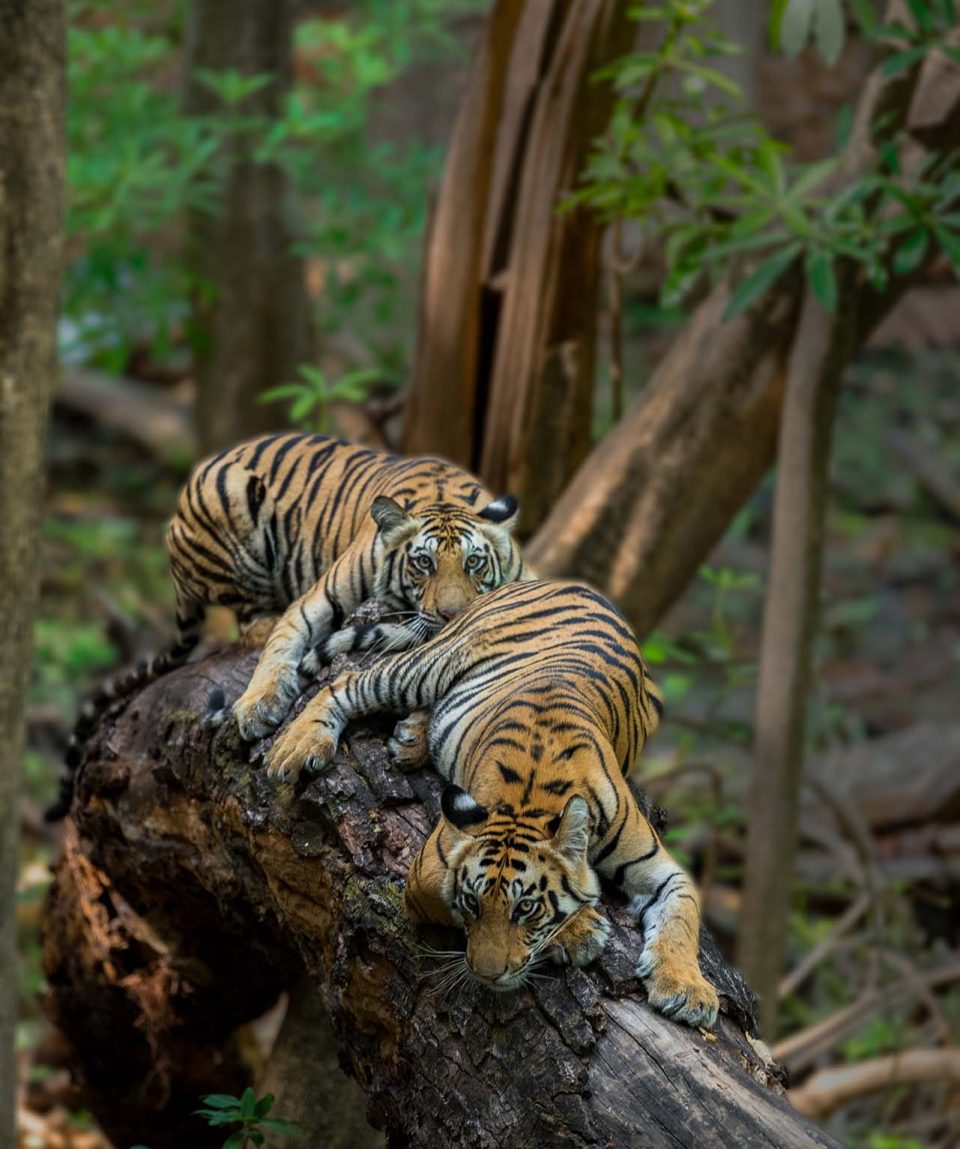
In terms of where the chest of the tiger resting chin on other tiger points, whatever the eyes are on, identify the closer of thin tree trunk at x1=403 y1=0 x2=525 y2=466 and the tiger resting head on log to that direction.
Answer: the tiger resting head on log

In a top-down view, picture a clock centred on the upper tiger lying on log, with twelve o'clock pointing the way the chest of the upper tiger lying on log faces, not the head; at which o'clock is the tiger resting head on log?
The tiger resting head on log is roughly at 1 o'clock from the upper tiger lying on log.

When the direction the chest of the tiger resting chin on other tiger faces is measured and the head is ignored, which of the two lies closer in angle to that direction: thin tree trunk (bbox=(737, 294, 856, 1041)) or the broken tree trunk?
the thin tree trunk

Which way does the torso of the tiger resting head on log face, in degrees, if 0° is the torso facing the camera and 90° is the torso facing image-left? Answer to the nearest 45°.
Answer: approximately 0°

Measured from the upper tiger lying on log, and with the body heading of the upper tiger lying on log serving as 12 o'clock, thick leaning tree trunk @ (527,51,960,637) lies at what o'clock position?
The thick leaning tree trunk is roughly at 9 o'clock from the upper tiger lying on log.

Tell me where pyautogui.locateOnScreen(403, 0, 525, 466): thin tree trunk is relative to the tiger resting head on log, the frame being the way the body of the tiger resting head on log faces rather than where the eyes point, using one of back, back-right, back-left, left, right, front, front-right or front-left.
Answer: back

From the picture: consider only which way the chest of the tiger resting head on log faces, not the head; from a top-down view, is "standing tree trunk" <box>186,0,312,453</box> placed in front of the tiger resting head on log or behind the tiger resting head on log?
behind

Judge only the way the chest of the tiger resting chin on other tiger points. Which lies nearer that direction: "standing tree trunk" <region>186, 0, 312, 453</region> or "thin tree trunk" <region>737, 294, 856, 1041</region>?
the thin tree trunk

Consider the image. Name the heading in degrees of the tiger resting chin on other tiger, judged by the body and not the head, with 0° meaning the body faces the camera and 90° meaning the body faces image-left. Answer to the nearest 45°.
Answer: approximately 315°
